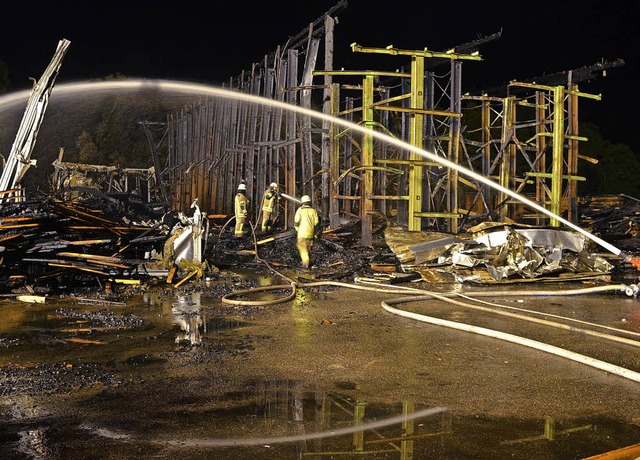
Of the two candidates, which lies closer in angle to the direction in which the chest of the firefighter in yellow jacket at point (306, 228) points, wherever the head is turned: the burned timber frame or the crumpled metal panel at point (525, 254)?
the burned timber frame

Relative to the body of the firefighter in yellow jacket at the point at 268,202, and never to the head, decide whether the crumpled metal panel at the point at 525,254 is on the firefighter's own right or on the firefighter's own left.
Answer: on the firefighter's own right

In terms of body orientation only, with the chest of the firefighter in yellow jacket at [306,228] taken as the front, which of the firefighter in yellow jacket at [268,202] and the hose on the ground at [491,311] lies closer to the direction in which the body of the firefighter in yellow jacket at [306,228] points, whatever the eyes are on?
the firefighter in yellow jacket

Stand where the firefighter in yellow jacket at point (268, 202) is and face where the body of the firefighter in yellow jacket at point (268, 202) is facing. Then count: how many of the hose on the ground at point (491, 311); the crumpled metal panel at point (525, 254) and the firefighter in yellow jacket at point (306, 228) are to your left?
0

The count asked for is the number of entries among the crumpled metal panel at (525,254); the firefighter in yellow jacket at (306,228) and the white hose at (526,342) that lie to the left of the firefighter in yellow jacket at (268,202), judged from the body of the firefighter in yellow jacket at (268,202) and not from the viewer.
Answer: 0

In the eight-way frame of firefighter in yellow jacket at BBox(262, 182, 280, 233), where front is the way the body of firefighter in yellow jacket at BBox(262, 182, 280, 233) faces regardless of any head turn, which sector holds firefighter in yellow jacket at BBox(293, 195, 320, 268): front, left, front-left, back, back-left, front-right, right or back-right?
back-right

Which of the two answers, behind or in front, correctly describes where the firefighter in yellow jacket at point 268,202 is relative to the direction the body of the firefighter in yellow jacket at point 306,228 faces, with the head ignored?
in front

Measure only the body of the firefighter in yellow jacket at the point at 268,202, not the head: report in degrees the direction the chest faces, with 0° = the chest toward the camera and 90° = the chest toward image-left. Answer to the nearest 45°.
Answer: approximately 225°

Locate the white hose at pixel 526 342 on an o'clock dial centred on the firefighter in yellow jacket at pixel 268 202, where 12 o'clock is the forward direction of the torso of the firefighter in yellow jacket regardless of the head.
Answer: The white hose is roughly at 4 o'clock from the firefighter in yellow jacket.

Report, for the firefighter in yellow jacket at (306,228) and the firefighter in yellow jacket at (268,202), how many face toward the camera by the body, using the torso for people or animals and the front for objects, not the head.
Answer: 0

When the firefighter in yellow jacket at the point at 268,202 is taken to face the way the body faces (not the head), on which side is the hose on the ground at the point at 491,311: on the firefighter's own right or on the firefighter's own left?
on the firefighter's own right

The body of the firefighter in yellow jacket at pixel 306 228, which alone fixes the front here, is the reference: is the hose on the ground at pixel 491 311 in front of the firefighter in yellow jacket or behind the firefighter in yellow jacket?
behind

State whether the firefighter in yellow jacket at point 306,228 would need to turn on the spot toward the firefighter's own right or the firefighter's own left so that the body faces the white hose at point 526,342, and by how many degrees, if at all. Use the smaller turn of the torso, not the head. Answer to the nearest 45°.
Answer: approximately 180°

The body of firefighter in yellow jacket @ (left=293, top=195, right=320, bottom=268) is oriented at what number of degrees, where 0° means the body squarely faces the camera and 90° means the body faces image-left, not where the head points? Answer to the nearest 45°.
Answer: approximately 180°
